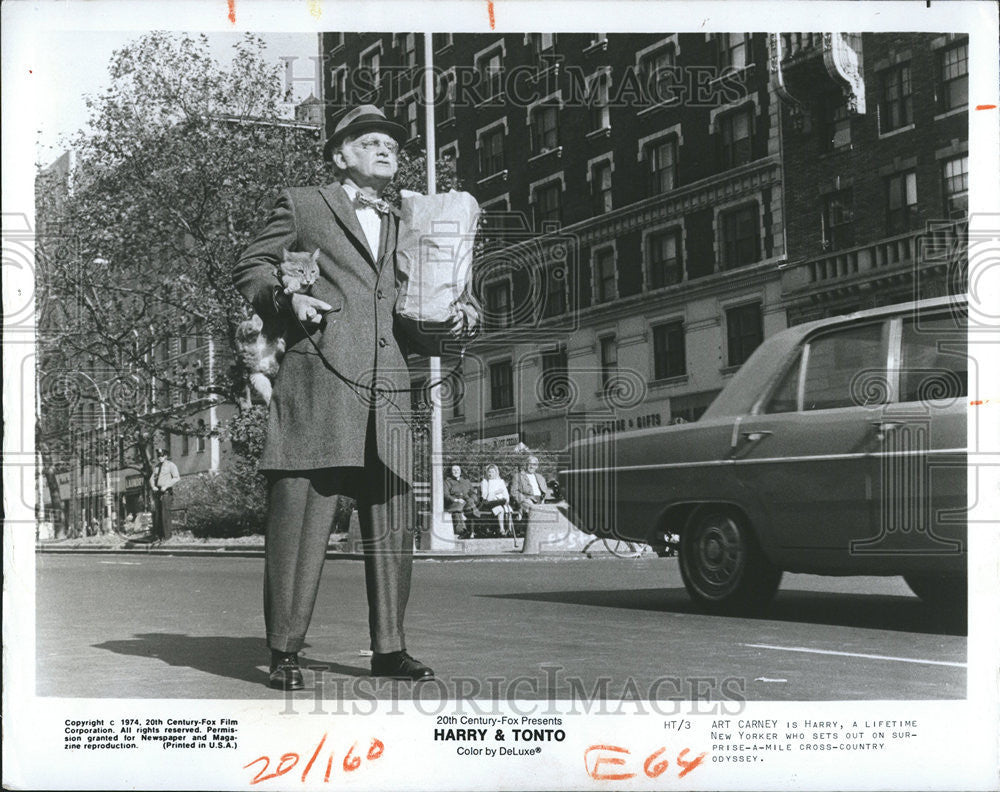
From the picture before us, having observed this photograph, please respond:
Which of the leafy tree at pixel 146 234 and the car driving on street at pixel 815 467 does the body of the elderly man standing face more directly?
the car driving on street

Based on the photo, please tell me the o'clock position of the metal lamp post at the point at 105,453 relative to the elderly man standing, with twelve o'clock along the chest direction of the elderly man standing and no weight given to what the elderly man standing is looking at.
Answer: The metal lamp post is roughly at 6 o'clock from the elderly man standing.

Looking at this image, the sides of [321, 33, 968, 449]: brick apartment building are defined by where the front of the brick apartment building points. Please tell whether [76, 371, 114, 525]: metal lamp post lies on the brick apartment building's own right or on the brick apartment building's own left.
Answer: on the brick apartment building's own right

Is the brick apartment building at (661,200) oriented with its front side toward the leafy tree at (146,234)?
no

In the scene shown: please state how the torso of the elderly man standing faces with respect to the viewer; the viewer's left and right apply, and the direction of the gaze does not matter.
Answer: facing the viewer and to the right of the viewer

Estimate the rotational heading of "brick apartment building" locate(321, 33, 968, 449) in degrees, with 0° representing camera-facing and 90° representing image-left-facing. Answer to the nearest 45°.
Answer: approximately 45°

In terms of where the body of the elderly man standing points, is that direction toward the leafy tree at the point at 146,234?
no

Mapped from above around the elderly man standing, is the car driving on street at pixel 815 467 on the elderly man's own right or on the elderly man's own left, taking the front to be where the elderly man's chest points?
on the elderly man's own left

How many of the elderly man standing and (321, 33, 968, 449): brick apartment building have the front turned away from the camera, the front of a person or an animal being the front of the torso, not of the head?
0

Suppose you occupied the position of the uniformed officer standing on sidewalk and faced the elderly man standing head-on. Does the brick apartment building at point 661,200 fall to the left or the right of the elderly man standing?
left
